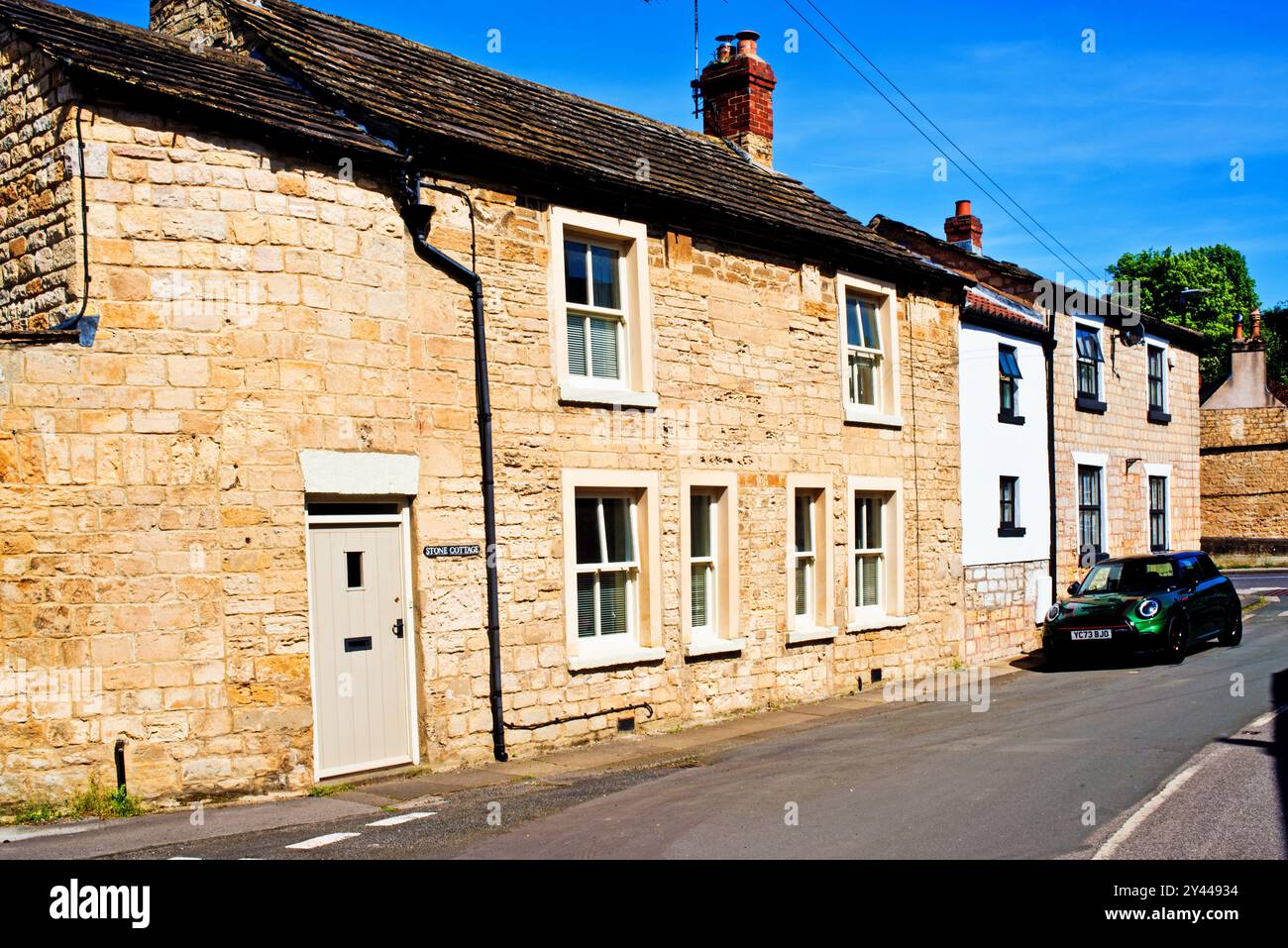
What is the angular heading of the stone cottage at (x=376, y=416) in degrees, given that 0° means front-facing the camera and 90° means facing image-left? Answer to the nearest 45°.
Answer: approximately 315°

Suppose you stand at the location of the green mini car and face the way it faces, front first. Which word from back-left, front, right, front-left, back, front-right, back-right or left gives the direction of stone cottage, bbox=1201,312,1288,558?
back-right

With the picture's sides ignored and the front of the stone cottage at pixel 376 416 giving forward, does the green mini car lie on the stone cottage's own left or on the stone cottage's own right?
on the stone cottage's own left

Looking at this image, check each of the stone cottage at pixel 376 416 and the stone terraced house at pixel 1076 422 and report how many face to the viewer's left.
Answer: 0

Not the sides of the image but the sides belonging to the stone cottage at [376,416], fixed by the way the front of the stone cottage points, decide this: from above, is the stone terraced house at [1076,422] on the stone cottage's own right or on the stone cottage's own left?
on the stone cottage's own left
